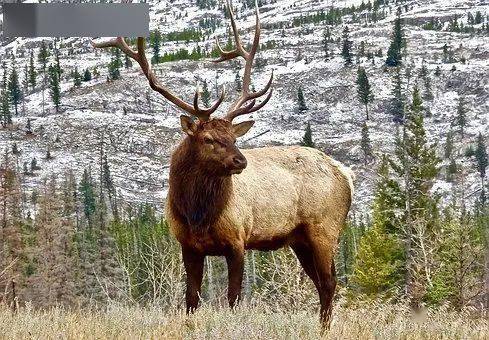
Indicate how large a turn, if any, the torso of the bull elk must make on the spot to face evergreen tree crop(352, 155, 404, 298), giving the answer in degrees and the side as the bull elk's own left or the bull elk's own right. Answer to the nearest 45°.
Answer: approximately 135° to the bull elk's own right

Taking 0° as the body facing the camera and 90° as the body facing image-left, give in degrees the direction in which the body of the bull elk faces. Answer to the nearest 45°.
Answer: approximately 45°
